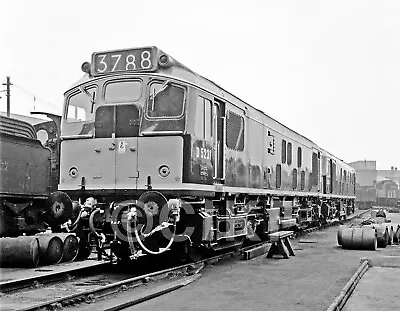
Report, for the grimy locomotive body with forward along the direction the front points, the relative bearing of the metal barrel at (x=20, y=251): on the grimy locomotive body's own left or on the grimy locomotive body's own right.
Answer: on the grimy locomotive body's own right

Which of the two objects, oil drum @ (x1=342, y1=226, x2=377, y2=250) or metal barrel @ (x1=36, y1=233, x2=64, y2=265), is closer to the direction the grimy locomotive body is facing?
the metal barrel

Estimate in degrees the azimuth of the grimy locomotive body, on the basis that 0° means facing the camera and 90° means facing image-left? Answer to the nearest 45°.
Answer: approximately 45°
